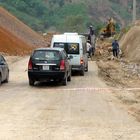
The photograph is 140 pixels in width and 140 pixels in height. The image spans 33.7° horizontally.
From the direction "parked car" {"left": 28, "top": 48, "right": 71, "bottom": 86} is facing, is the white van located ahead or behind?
ahead

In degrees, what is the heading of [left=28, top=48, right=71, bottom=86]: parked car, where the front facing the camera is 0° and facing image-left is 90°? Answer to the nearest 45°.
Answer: approximately 180°
